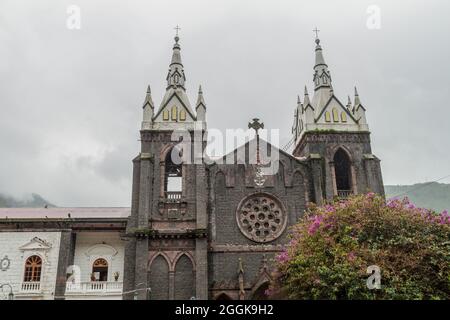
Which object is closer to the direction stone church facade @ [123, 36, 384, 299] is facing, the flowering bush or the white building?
the flowering bush

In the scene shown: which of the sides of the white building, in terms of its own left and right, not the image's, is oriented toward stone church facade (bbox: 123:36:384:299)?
left

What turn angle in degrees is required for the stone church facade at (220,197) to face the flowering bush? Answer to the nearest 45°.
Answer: approximately 45° to its left

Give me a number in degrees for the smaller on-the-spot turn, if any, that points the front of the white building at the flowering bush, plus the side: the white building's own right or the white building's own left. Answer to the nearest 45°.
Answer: approximately 45° to the white building's own left

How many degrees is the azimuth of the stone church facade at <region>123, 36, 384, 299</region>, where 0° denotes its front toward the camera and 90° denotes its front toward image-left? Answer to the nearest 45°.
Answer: approximately 0°

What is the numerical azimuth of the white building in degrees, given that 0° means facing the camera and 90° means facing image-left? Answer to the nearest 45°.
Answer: approximately 0°

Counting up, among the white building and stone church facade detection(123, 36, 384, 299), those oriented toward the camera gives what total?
2

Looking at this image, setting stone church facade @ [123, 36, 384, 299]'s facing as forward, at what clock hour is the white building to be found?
The white building is roughly at 3 o'clock from the stone church facade.
